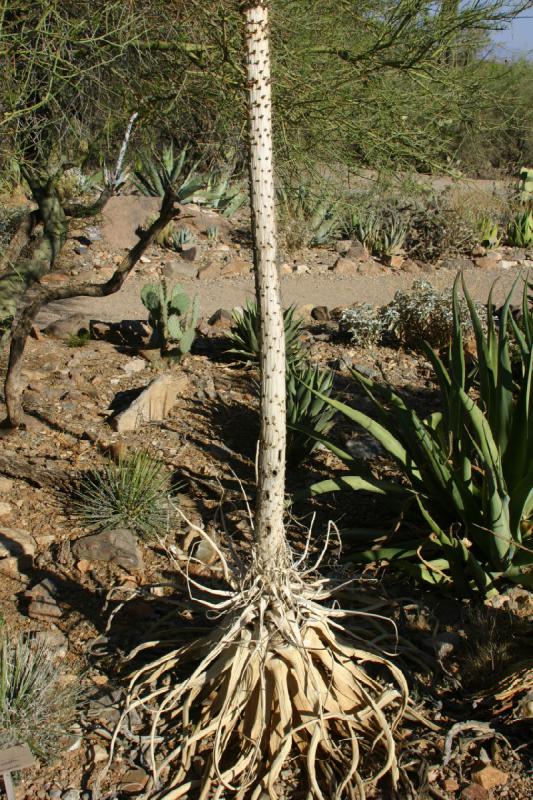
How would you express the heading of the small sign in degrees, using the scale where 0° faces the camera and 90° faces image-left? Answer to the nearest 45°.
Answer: approximately 0°

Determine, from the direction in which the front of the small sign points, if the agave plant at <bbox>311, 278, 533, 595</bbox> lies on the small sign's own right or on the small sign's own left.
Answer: on the small sign's own left

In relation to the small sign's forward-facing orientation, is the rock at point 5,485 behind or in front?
behind

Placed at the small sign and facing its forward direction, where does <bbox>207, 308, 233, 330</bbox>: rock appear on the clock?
The rock is roughly at 7 o'clock from the small sign.

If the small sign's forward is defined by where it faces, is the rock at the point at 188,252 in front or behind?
behind

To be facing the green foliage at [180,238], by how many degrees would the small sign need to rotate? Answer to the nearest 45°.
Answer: approximately 180°

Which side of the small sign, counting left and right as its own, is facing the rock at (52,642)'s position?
back

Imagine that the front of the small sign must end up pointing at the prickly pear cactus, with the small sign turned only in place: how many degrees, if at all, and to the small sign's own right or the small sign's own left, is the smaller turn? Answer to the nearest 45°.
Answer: approximately 180°

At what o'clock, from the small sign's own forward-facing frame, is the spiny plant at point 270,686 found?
The spiny plant is roughly at 9 o'clock from the small sign.

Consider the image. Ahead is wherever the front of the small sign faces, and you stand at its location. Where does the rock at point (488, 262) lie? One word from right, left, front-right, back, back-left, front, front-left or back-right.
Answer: back-left

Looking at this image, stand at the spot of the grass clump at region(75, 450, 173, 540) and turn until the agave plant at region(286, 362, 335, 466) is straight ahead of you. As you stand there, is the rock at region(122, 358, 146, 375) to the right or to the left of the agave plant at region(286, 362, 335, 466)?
left

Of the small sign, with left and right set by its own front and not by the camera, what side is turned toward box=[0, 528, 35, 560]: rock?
back

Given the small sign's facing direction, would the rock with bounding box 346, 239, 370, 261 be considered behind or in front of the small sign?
behind

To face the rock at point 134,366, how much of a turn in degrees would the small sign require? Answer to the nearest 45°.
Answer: approximately 180°
